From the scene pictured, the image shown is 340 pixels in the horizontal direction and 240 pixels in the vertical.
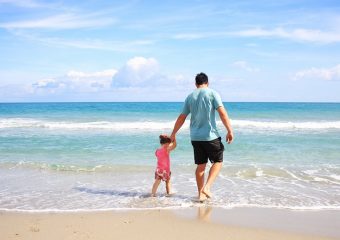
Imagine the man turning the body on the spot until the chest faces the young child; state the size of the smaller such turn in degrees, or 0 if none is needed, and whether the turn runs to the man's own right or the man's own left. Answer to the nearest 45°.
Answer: approximately 45° to the man's own left

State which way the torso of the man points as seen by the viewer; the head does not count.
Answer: away from the camera
